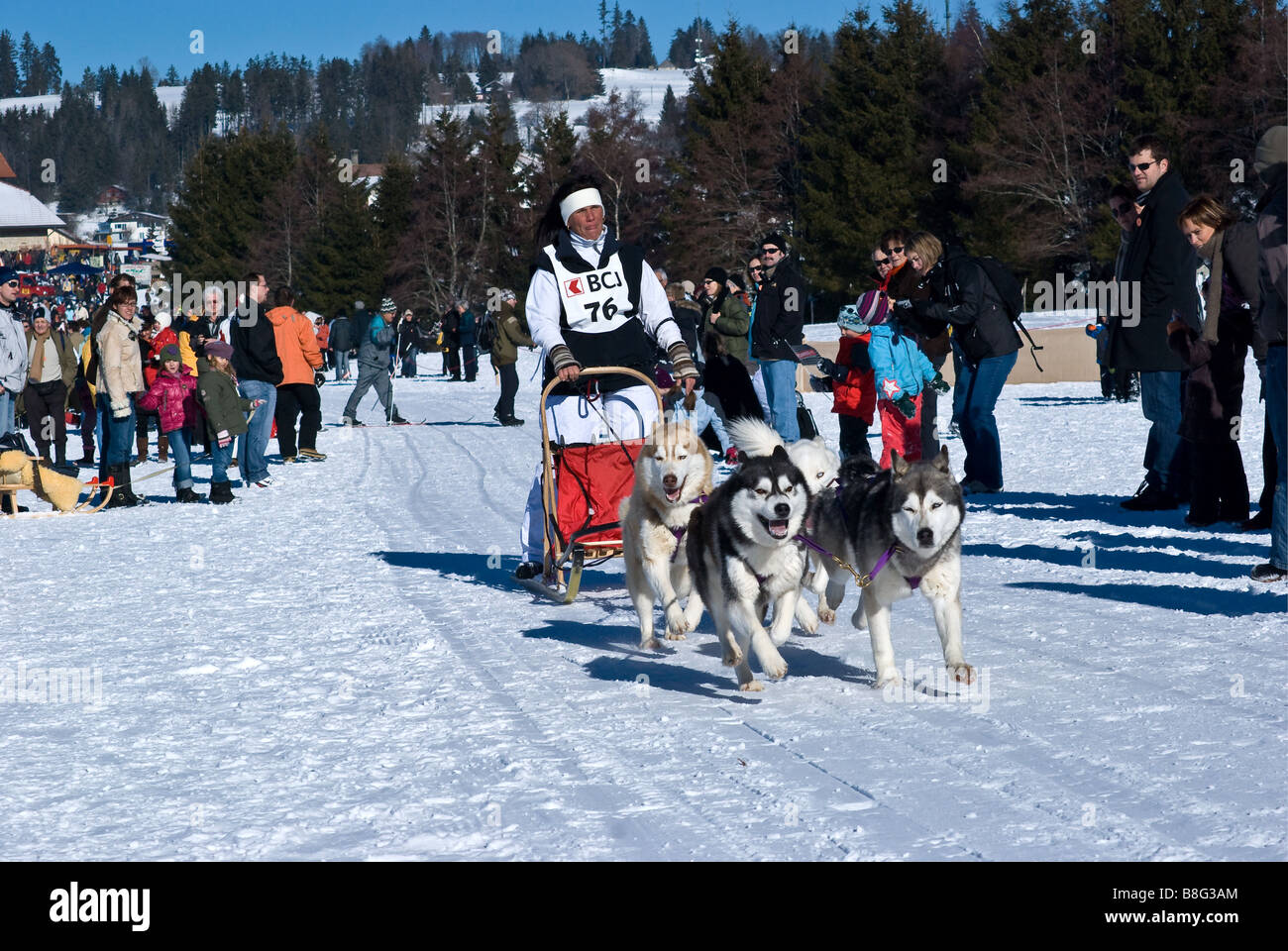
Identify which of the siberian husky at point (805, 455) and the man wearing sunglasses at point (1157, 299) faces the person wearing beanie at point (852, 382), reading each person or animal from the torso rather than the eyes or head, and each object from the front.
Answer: the man wearing sunglasses

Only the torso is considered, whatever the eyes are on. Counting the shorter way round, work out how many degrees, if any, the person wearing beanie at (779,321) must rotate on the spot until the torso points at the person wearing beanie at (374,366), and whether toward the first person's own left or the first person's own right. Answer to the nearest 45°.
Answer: approximately 90° to the first person's own right

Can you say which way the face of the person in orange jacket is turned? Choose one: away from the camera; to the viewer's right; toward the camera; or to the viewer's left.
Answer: away from the camera

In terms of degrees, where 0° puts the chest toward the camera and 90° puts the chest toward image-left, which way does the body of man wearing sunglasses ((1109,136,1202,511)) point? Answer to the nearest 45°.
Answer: approximately 90°

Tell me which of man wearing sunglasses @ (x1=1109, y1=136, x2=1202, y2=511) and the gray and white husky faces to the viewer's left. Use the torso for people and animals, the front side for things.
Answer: the man wearing sunglasses

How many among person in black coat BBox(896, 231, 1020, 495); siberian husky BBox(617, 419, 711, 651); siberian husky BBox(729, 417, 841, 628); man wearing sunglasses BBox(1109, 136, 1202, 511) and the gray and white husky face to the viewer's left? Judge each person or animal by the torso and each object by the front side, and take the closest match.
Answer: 2

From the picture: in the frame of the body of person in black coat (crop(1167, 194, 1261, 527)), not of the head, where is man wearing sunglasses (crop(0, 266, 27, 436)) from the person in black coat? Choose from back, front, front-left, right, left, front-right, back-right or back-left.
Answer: front-right

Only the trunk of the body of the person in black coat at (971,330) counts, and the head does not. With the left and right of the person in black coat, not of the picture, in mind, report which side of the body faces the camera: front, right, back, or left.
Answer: left

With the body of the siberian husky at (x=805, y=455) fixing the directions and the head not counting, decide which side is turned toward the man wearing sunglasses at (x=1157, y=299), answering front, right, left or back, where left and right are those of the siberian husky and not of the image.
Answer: left
